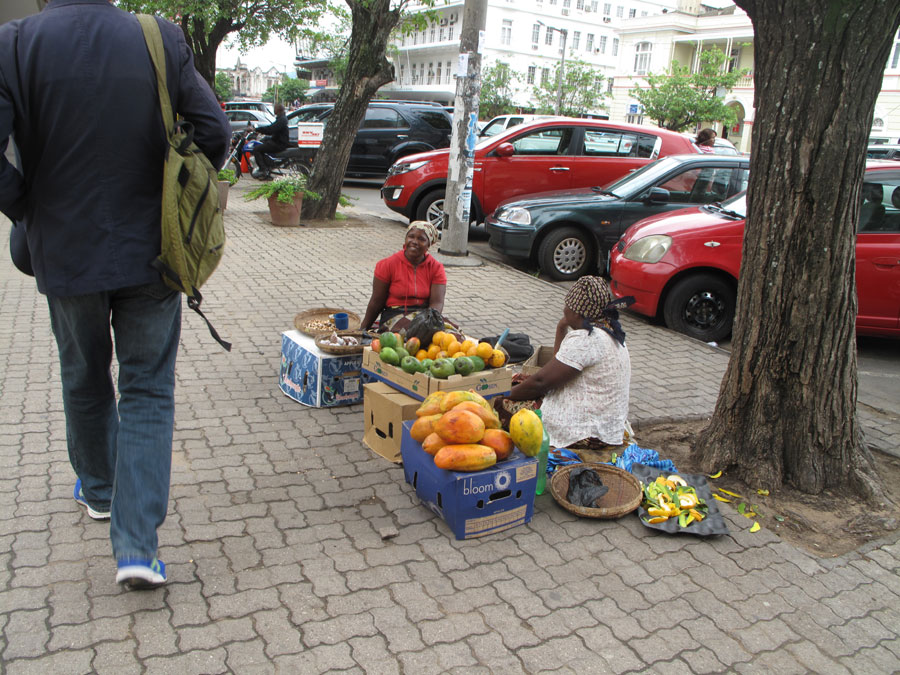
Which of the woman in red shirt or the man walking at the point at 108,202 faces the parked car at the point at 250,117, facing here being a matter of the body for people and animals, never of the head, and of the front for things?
the man walking

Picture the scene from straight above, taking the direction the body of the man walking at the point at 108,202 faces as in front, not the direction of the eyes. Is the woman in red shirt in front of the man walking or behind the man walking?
in front

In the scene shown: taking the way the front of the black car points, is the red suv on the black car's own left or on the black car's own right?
on the black car's own left

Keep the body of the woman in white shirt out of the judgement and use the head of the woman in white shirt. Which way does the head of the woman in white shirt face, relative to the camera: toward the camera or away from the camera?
away from the camera

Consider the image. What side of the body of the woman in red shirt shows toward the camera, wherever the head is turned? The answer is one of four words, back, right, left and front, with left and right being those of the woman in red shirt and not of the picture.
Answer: front

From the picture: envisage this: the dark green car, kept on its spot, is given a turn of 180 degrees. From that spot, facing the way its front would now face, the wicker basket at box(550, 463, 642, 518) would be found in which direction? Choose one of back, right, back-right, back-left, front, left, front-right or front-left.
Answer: right

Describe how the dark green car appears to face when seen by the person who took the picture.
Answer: facing to the left of the viewer

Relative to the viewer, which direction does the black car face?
to the viewer's left

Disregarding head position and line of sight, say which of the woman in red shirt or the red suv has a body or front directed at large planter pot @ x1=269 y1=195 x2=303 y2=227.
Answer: the red suv

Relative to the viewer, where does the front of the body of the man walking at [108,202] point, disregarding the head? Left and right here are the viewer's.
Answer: facing away from the viewer

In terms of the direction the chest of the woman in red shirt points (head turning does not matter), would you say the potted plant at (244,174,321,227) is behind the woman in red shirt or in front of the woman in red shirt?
behind

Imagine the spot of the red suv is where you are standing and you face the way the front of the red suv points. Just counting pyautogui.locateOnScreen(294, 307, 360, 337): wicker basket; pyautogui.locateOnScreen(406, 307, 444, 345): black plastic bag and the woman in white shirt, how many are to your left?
3

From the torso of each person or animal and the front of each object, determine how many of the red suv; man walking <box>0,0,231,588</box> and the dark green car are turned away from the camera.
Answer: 1

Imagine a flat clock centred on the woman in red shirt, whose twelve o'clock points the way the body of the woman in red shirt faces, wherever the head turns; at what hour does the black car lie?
The black car is roughly at 6 o'clock from the woman in red shirt.

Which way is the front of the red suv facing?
to the viewer's left

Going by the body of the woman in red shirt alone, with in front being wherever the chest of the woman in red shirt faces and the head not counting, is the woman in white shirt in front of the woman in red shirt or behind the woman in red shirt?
in front

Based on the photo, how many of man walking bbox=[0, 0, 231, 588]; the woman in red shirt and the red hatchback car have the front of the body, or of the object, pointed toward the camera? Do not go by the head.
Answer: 1
